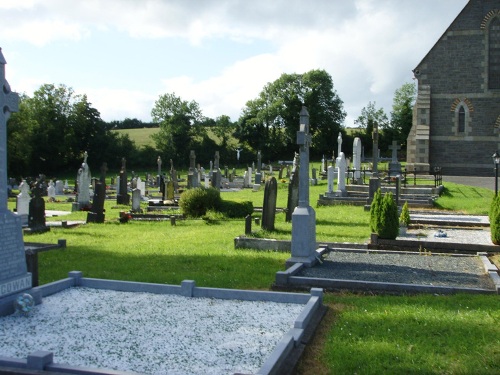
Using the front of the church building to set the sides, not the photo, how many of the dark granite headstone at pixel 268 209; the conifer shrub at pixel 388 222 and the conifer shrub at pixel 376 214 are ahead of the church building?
3

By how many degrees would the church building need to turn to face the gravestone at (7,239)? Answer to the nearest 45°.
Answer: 0° — it already faces it

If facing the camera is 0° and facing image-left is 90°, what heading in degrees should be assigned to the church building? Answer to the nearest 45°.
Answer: approximately 0°

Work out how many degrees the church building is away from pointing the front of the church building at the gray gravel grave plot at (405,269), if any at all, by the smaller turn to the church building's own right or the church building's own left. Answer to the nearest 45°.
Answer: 0° — it already faces it

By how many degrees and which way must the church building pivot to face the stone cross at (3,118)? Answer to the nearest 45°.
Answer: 0° — it already faces it

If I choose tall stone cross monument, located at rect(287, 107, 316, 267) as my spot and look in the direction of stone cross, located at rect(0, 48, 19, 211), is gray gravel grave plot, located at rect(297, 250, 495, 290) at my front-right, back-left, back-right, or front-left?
back-left

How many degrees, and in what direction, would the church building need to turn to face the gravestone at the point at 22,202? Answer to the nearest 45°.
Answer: approximately 45° to its right
